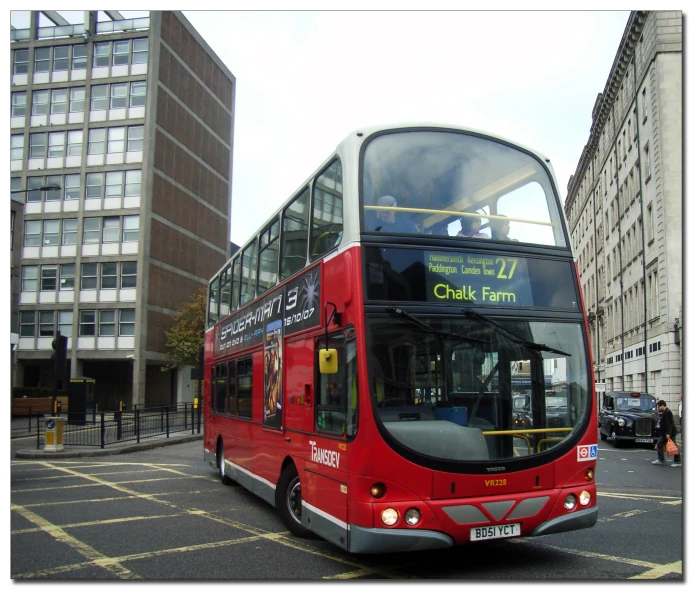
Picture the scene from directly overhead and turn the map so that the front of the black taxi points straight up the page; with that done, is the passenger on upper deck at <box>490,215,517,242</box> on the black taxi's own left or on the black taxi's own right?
on the black taxi's own right

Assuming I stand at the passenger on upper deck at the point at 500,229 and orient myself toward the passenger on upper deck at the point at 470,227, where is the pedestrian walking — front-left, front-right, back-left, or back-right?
back-right

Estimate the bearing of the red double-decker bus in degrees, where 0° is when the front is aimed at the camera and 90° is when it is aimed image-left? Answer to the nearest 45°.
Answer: approximately 315°

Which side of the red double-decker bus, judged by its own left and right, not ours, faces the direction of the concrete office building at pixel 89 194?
back

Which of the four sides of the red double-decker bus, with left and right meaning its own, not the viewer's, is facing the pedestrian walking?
left

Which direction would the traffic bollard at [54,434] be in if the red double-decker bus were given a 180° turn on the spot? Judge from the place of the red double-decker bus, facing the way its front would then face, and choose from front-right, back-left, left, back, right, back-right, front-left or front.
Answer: front

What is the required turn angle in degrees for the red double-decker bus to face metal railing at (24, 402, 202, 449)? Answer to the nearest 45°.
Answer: approximately 180°
